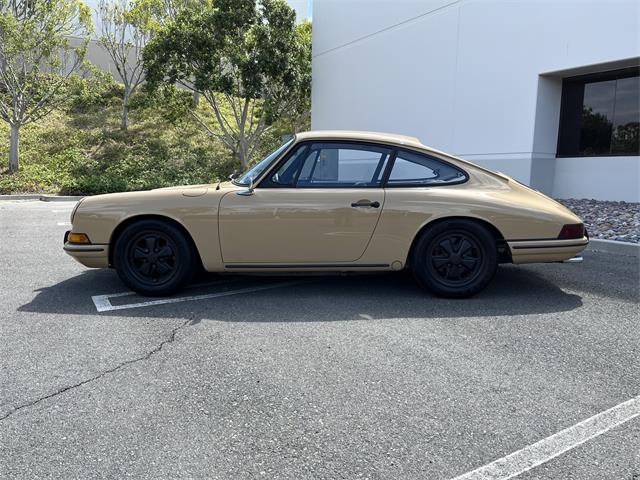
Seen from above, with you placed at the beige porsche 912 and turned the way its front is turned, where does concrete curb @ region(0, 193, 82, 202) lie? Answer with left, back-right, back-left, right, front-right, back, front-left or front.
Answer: front-right

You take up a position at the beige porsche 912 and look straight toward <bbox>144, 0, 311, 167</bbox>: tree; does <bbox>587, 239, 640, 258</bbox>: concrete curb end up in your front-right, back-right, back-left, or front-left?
front-right

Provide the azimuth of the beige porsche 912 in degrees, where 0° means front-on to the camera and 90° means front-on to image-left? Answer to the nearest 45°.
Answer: approximately 90°

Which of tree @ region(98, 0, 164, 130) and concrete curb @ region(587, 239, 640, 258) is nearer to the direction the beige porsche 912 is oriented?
the tree

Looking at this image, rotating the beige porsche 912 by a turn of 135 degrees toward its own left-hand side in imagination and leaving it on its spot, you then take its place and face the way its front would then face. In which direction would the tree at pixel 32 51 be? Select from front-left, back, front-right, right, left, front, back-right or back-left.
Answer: back

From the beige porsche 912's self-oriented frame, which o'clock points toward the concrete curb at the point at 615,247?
The concrete curb is roughly at 5 o'clock from the beige porsche 912.

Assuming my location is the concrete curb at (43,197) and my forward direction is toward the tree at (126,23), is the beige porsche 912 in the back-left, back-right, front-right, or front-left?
back-right

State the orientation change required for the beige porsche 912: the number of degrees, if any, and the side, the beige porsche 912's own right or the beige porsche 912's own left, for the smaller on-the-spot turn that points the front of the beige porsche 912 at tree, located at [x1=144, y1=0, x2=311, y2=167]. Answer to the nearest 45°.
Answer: approximately 90° to the beige porsche 912's own right
